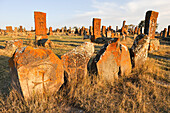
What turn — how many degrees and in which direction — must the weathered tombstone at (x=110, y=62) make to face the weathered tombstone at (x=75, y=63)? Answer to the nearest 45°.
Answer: approximately 45° to its right

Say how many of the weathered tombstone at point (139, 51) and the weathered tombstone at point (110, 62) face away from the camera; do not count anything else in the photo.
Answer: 0

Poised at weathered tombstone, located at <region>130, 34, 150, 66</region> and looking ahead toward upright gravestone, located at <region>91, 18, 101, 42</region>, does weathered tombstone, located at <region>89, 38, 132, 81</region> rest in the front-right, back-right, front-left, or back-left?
back-left

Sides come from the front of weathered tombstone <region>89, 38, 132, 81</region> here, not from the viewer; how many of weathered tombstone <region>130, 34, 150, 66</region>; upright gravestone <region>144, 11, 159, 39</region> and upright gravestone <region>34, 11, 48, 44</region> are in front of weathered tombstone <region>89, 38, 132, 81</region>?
0

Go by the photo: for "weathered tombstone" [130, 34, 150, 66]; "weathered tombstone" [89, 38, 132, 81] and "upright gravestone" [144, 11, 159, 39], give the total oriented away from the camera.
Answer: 0

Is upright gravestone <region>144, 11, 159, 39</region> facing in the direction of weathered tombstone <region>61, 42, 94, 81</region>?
no

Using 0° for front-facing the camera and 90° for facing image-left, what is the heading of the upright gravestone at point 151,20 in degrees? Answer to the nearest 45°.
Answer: approximately 315°

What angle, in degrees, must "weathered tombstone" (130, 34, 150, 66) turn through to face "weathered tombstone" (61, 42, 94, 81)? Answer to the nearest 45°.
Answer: approximately 90° to its right

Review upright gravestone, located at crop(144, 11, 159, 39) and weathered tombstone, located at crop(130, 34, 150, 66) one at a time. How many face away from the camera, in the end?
0

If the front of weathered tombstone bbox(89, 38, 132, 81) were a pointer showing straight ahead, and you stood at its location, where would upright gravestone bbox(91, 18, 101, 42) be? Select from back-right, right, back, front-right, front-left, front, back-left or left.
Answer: back

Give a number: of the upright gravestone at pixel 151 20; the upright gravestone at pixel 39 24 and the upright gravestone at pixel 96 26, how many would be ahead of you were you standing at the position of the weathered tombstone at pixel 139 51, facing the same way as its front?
0

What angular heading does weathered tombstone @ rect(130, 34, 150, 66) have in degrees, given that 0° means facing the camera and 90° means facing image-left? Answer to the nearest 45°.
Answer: approximately 315°

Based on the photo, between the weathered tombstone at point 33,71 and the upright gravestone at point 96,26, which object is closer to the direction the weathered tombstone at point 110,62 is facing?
the weathered tombstone

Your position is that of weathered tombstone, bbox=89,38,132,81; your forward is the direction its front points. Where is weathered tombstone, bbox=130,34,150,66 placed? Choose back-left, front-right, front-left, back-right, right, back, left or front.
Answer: back-left

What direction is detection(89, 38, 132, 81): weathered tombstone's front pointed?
toward the camera

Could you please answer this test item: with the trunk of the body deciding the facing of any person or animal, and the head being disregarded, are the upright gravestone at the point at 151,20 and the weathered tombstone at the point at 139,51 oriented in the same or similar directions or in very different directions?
same or similar directions

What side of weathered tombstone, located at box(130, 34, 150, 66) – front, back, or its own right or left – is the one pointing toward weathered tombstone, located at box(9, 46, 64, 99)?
right

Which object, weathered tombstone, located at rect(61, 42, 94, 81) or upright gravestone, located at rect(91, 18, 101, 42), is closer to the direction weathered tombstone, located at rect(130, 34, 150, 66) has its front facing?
the weathered tombstone
